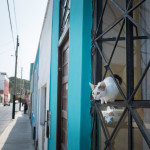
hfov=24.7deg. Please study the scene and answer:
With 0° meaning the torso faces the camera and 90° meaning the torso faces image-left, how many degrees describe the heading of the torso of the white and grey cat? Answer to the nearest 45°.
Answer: approximately 45°
